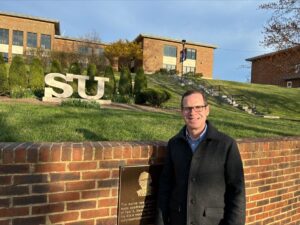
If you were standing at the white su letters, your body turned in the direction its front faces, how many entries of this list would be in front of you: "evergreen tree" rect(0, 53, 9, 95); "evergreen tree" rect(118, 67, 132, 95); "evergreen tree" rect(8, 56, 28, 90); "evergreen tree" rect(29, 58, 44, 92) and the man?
1

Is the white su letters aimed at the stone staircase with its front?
no

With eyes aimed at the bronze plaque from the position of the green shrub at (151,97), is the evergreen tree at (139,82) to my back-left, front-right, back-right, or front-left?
back-right

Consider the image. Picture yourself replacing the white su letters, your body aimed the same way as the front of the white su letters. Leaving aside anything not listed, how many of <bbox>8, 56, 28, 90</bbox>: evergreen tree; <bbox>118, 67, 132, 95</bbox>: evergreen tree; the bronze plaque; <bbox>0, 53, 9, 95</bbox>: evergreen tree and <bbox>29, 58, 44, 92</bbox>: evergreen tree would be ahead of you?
1

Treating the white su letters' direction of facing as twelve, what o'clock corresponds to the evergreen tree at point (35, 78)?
The evergreen tree is roughly at 5 o'clock from the white su letters.

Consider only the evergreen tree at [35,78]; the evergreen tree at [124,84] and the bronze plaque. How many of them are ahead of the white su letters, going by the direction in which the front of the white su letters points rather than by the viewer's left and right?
1

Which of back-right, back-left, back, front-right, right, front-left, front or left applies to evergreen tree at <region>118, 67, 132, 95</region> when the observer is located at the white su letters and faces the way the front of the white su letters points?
back-left

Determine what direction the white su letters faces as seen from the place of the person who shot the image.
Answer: facing the viewer

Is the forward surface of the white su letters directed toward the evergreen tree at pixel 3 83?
no

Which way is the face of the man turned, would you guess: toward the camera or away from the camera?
toward the camera

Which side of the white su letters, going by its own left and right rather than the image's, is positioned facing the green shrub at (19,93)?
right

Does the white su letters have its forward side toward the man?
yes

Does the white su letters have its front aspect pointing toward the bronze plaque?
yes

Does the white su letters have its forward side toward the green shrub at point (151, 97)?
no

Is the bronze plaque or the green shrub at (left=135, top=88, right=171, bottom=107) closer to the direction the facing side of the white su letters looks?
the bronze plaque
